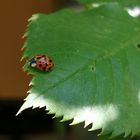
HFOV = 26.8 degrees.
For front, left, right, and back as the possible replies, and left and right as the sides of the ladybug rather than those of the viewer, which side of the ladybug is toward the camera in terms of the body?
left
